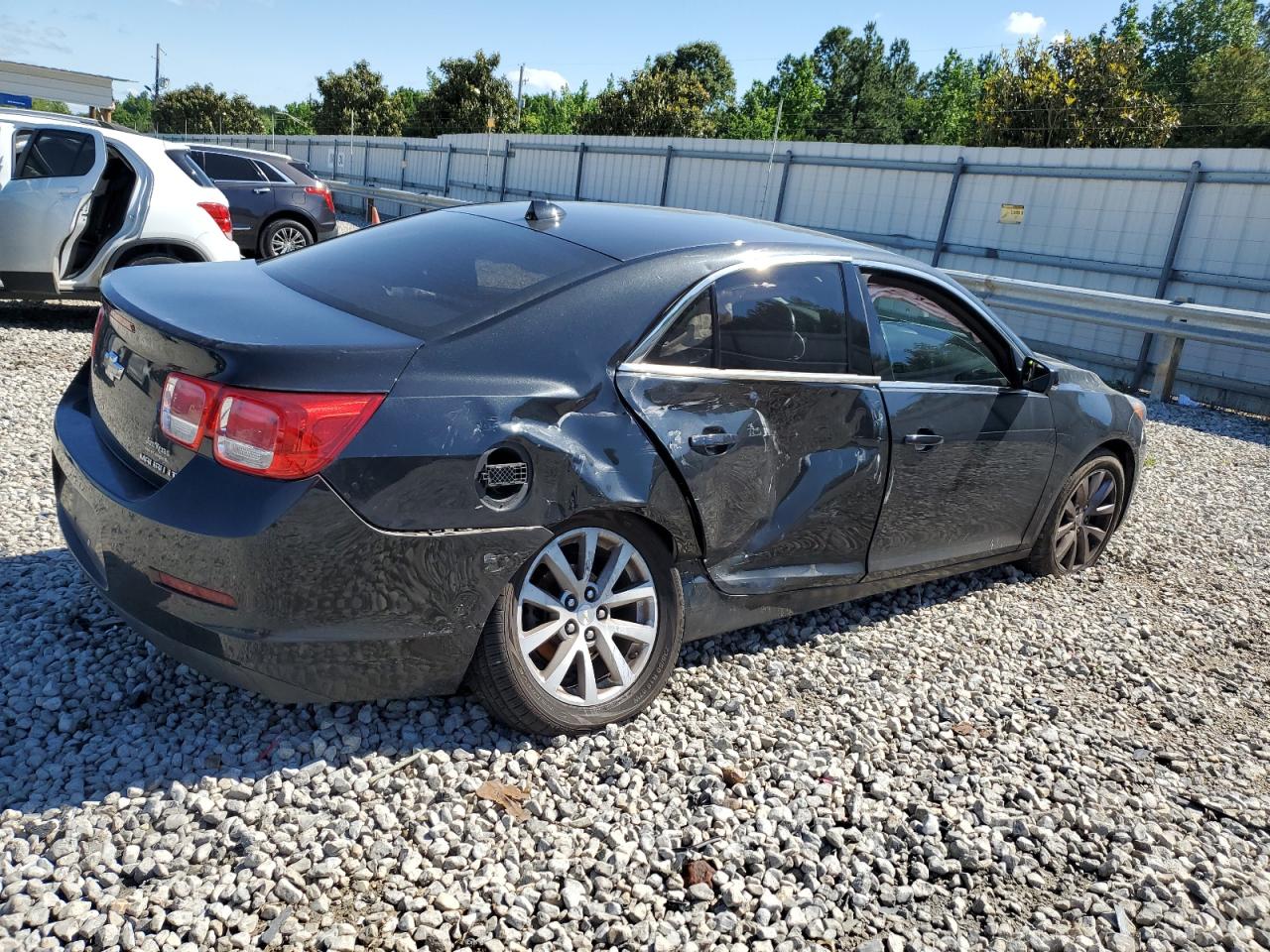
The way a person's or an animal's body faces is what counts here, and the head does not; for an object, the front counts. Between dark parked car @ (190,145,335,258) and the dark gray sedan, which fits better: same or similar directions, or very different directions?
very different directions

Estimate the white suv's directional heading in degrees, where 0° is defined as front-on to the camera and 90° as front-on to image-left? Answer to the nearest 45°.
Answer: approximately 90°

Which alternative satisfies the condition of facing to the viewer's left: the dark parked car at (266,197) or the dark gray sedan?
the dark parked car

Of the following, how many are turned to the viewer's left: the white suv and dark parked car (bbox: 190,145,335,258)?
2

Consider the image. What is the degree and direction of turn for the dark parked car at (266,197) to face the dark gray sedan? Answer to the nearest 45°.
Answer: approximately 90° to its left

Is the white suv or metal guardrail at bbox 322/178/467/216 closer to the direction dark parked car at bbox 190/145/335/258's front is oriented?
the white suv

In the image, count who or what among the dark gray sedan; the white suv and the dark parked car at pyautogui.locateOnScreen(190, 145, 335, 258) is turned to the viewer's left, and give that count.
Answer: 2

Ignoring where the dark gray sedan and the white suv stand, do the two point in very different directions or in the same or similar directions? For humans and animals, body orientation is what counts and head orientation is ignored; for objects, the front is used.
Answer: very different directions

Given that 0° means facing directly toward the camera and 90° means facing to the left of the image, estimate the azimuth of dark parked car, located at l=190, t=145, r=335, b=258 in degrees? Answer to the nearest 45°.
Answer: approximately 90°

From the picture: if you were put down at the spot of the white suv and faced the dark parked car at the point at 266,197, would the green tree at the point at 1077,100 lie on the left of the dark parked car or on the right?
right

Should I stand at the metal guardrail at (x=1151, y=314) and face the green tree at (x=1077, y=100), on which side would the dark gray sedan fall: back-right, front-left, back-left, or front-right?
back-left

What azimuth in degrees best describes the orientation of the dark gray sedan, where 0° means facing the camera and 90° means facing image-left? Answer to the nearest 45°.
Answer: approximately 225°

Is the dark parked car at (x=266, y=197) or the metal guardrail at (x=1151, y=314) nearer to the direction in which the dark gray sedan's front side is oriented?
the metal guardrail

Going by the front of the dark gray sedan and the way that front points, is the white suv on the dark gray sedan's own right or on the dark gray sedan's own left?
on the dark gray sedan's own left
